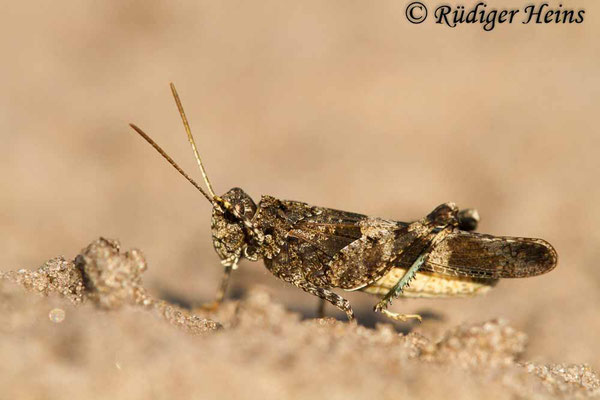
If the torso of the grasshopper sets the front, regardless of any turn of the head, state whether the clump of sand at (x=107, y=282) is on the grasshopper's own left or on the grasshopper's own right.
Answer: on the grasshopper's own left

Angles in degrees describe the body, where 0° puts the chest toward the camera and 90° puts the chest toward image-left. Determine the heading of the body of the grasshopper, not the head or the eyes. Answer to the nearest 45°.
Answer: approximately 90°
